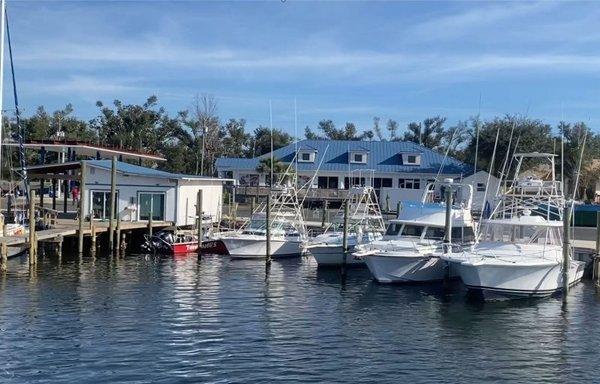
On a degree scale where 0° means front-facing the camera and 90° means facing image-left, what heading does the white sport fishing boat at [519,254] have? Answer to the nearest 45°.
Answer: approximately 45°

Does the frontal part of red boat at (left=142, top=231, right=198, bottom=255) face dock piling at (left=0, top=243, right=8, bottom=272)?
no

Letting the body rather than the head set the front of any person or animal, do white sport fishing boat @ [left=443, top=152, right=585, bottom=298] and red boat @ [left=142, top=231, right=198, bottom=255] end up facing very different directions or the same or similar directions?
very different directions

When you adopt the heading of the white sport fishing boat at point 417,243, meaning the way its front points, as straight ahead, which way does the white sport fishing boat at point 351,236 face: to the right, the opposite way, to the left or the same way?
the same way

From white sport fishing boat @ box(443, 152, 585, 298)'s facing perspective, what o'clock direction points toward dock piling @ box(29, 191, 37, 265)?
The dock piling is roughly at 1 o'clock from the white sport fishing boat.

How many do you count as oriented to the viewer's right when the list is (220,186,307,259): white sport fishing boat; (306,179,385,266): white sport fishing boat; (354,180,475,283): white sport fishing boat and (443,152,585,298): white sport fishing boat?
0

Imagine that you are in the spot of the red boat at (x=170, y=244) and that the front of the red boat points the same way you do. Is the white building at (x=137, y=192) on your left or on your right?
on your left

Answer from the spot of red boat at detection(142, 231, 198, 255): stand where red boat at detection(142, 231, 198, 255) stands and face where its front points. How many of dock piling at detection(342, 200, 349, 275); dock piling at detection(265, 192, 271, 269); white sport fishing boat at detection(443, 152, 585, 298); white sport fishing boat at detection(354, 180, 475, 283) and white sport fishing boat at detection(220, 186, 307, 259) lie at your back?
0

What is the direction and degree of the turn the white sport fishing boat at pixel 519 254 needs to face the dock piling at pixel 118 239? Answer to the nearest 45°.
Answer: approximately 45° to its right

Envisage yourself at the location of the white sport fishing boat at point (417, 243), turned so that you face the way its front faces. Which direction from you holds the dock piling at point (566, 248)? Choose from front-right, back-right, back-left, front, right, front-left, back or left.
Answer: left

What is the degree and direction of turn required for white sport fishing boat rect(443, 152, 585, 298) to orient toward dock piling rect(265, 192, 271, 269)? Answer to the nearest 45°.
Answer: approximately 45° to its right

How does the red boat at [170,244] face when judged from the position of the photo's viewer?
facing to the right of the viewer

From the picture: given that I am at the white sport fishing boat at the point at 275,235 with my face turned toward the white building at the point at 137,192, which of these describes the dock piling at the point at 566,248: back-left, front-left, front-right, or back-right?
back-left

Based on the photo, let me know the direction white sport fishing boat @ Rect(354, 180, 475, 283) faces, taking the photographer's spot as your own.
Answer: facing the viewer and to the left of the viewer

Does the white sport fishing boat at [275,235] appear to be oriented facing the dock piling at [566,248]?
no

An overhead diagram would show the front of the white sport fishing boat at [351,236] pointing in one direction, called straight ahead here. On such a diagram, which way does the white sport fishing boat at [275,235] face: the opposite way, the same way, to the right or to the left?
the same way

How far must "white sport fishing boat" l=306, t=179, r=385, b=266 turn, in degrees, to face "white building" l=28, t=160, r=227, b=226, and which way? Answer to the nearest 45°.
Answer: approximately 90° to its right

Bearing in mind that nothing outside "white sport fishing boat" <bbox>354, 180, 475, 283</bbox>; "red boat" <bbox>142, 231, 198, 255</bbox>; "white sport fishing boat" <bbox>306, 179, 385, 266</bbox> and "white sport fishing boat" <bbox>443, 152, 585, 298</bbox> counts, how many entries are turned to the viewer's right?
1

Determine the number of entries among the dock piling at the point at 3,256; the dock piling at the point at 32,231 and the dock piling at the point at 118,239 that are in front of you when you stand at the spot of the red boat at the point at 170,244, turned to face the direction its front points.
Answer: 0

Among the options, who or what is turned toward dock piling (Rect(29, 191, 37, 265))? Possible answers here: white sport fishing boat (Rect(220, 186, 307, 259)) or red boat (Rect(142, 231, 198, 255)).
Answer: the white sport fishing boat
